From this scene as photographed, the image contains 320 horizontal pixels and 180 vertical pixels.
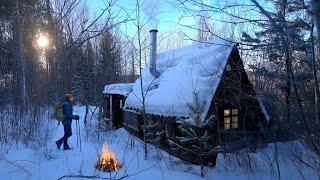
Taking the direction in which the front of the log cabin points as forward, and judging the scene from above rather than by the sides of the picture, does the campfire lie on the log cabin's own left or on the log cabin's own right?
on the log cabin's own right
